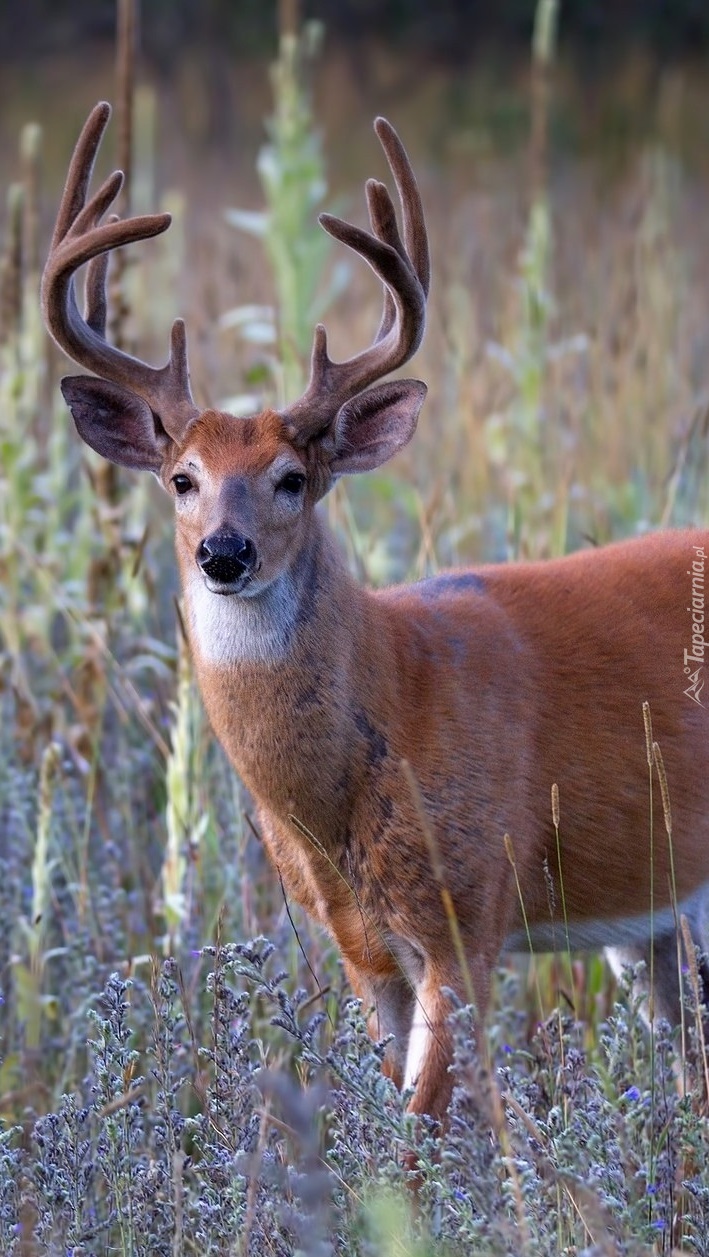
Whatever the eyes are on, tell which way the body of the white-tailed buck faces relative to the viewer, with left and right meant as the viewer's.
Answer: facing the viewer and to the left of the viewer
